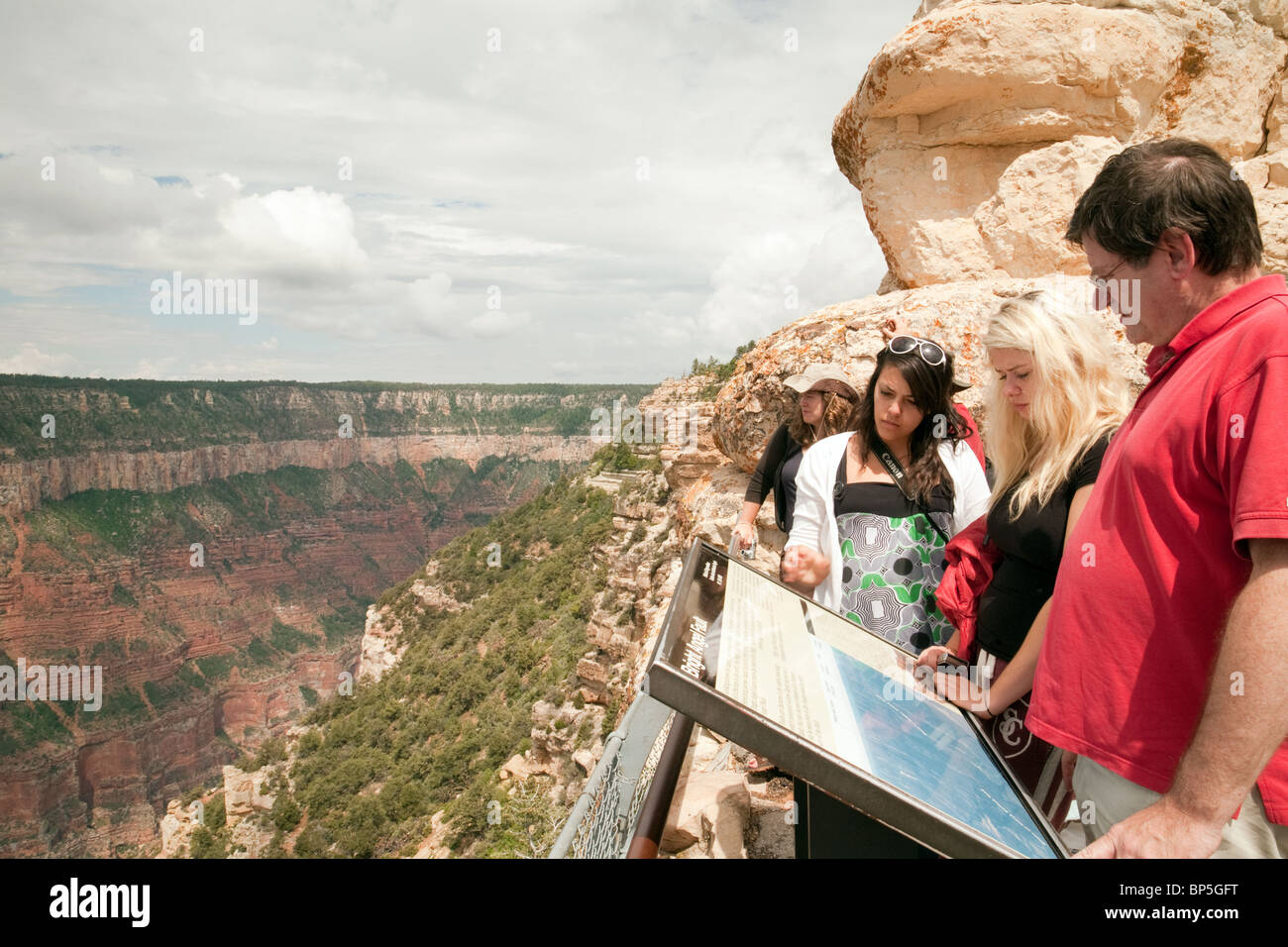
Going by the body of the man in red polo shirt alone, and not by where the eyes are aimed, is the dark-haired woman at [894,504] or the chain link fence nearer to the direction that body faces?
the chain link fence

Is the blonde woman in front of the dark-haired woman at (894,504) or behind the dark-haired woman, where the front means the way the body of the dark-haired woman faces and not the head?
in front

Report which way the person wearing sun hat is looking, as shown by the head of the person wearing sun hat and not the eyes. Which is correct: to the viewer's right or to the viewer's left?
to the viewer's left

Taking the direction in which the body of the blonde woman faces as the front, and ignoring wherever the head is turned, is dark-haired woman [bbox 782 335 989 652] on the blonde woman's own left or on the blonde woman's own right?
on the blonde woman's own right

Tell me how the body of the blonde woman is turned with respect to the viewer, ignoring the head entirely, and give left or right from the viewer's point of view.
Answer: facing the viewer and to the left of the viewer

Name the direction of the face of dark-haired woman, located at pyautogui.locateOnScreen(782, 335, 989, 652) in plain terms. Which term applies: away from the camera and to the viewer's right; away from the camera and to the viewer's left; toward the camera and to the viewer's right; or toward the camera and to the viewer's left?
toward the camera and to the viewer's left

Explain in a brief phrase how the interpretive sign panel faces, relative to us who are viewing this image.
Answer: facing to the right of the viewer

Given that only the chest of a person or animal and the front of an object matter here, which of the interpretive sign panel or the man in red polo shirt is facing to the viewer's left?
the man in red polo shirt

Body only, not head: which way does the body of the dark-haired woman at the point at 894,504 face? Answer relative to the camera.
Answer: toward the camera

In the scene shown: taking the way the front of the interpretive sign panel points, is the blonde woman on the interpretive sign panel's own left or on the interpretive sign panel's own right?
on the interpretive sign panel's own left

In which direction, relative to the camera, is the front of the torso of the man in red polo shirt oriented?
to the viewer's left

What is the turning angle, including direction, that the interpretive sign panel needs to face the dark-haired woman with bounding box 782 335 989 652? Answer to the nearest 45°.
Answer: approximately 90° to its left

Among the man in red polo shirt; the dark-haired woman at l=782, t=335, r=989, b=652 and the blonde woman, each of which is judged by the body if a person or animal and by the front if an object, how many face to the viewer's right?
0

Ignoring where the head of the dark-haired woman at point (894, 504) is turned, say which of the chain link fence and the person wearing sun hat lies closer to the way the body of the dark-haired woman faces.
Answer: the chain link fence
